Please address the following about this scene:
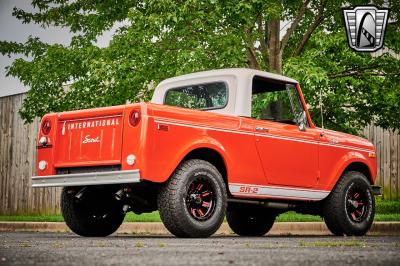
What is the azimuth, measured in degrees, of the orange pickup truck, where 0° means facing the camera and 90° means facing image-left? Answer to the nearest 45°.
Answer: approximately 225°

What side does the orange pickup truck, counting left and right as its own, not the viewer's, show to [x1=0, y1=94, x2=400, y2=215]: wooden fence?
left
